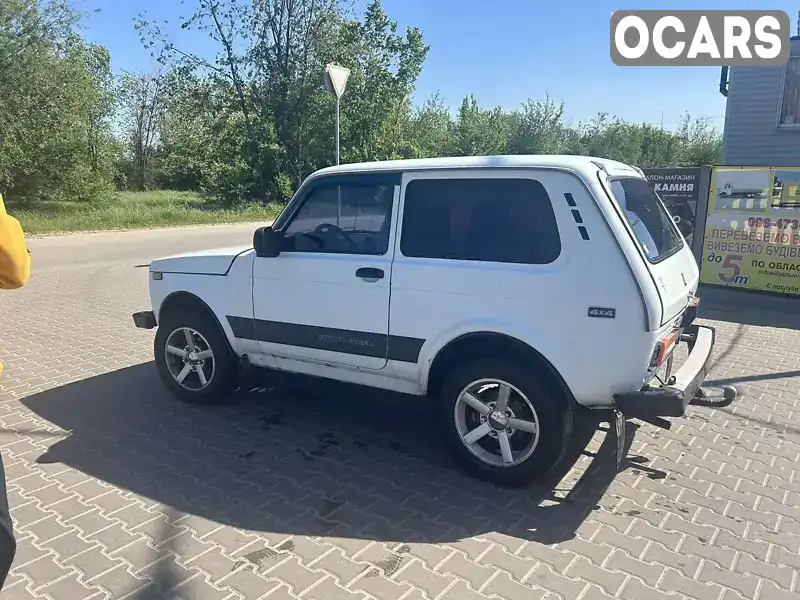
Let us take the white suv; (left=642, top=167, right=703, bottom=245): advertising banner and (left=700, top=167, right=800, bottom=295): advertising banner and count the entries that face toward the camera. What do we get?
2

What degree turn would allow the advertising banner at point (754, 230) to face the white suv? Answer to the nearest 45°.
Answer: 0° — it already faces it

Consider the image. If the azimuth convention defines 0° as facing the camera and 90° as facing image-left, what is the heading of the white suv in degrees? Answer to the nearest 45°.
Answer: approximately 135°

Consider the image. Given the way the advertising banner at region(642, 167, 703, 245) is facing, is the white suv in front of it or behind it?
in front

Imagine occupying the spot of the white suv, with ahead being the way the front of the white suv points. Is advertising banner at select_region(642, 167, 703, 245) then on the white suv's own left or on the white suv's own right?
on the white suv's own right

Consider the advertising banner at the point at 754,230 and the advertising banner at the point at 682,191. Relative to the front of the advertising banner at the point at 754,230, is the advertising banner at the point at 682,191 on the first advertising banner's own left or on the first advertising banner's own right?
on the first advertising banner's own right

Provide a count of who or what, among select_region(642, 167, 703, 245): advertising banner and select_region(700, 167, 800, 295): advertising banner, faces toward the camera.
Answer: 2

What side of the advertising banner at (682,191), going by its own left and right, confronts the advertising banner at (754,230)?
left

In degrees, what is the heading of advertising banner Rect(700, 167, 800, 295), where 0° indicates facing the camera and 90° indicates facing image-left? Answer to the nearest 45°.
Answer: approximately 0°
